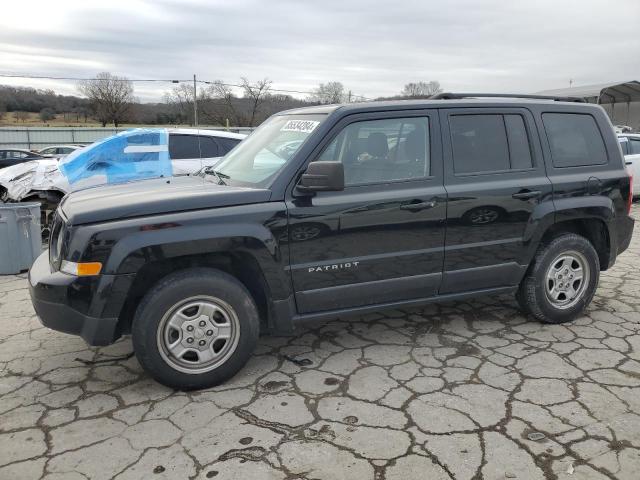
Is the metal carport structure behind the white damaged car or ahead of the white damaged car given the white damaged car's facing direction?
behind

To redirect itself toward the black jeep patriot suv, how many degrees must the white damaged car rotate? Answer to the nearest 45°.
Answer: approximately 90° to its left

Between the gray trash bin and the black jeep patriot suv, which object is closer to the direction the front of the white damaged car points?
the gray trash bin

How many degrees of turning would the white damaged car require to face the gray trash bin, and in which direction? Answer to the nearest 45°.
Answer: approximately 45° to its left

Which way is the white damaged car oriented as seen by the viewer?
to the viewer's left
